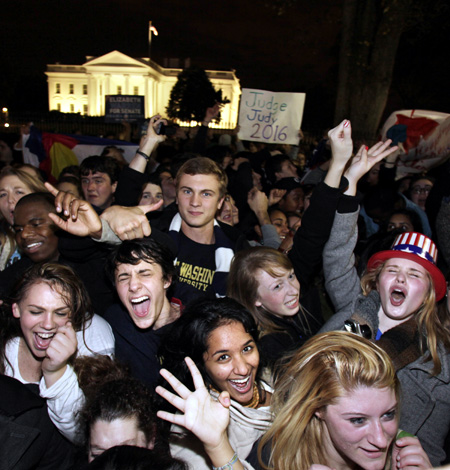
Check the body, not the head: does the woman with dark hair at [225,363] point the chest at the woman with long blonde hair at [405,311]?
no

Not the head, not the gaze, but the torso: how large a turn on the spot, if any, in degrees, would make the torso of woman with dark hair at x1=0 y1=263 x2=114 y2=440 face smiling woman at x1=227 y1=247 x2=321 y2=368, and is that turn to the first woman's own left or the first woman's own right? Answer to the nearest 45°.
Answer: approximately 90° to the first woman's own left

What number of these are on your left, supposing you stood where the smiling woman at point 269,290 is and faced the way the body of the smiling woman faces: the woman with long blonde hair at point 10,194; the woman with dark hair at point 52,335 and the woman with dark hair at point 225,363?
0

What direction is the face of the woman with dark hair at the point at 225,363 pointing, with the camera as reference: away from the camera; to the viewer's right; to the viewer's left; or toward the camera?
toward the camera

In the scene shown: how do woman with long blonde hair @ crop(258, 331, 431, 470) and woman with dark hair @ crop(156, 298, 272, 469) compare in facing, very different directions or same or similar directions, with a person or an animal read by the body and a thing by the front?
same or similar directions

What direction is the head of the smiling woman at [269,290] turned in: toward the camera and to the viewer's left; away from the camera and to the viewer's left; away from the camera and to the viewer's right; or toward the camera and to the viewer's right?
toward the camera and to the viewer's right

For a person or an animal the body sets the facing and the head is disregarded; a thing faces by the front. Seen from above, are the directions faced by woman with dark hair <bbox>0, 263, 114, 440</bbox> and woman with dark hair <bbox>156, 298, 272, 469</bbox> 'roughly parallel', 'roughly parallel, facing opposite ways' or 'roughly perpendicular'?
roughly parallel

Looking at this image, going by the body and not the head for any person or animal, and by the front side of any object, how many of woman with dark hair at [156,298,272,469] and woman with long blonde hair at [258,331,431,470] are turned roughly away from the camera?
0

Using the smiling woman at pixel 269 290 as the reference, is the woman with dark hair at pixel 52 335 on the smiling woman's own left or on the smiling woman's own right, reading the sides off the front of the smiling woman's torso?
on the smiling woman's own right

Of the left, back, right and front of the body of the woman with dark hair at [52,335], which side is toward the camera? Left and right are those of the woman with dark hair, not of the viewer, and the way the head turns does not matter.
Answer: front

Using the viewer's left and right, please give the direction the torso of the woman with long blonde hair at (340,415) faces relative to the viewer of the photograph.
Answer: facing the viewer and to the right of the viewer

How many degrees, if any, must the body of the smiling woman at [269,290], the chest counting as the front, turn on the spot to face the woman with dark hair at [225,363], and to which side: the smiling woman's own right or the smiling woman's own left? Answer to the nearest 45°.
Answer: approximately 45° to the smiling woman's own right

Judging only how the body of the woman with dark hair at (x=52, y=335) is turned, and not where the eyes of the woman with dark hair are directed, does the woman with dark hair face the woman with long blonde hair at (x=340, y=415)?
no

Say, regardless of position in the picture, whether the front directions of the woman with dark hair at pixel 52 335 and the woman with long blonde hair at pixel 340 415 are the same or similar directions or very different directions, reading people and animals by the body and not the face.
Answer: same or similar directions

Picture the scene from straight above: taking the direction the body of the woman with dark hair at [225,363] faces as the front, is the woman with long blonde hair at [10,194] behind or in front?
behind
